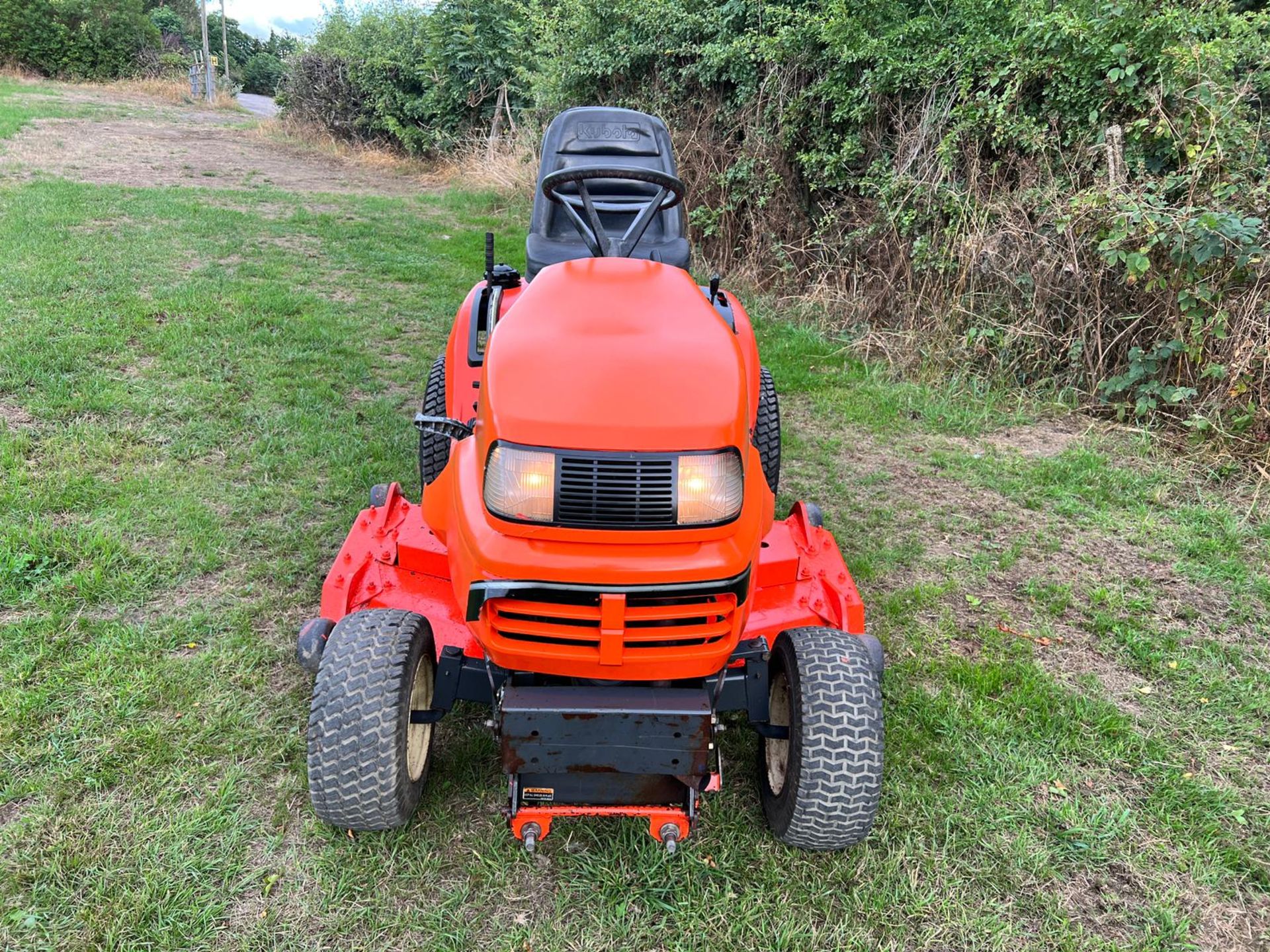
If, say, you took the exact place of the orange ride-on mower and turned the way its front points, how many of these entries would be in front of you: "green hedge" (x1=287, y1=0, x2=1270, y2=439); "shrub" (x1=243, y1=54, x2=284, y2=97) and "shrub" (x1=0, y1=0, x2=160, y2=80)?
0

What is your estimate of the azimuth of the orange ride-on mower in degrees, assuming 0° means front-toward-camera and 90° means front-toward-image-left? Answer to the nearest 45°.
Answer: approximately 0°

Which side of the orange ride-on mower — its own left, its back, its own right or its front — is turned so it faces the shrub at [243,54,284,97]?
back

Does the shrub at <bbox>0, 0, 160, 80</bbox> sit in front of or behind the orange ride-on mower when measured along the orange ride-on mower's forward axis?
behind

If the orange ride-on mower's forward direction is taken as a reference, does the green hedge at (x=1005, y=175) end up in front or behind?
behind
